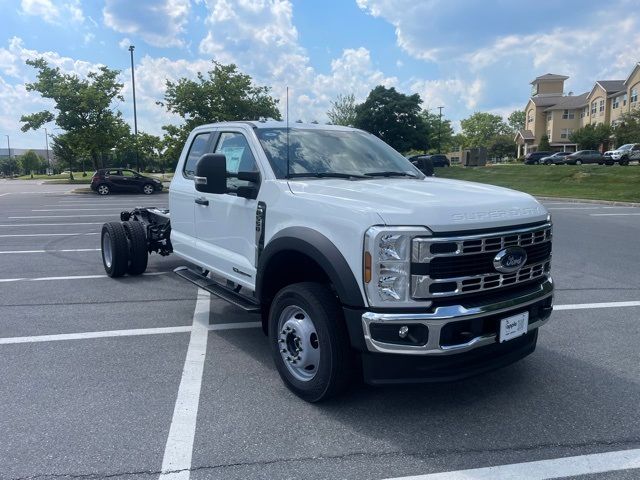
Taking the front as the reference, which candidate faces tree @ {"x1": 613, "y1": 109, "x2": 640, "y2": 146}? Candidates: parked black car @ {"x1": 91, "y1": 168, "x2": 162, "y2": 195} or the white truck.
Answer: the parked black car

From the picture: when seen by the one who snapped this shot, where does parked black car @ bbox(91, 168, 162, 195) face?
facing to the right of the viewer

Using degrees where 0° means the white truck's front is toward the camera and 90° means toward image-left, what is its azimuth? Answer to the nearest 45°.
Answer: approximately 315°

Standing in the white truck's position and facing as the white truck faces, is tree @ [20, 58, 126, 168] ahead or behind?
behind

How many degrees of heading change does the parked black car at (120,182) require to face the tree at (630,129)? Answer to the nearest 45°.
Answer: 0° — it already faces it

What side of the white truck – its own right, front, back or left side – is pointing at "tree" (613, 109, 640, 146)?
left

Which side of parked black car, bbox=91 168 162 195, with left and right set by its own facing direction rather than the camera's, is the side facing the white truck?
right

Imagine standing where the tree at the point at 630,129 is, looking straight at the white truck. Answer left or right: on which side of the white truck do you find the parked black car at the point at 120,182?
right
